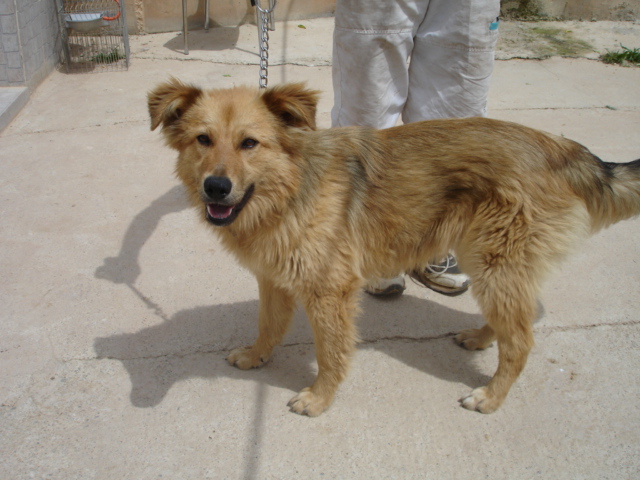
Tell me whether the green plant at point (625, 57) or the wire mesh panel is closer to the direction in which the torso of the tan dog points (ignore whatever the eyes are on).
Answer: the wire mesh panel

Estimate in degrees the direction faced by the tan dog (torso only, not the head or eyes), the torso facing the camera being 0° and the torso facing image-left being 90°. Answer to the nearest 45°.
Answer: approximately 90°

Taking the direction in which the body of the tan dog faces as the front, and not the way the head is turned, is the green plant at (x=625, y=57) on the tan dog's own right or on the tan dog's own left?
on the tan dog's own right

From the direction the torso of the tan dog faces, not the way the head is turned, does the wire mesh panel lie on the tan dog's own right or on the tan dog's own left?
on the tan dog's own right

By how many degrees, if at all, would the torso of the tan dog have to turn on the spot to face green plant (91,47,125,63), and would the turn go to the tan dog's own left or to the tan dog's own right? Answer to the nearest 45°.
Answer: approximately 45° to the tan dog's own right

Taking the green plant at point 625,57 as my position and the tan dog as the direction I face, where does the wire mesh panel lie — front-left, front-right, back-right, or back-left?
front-right
